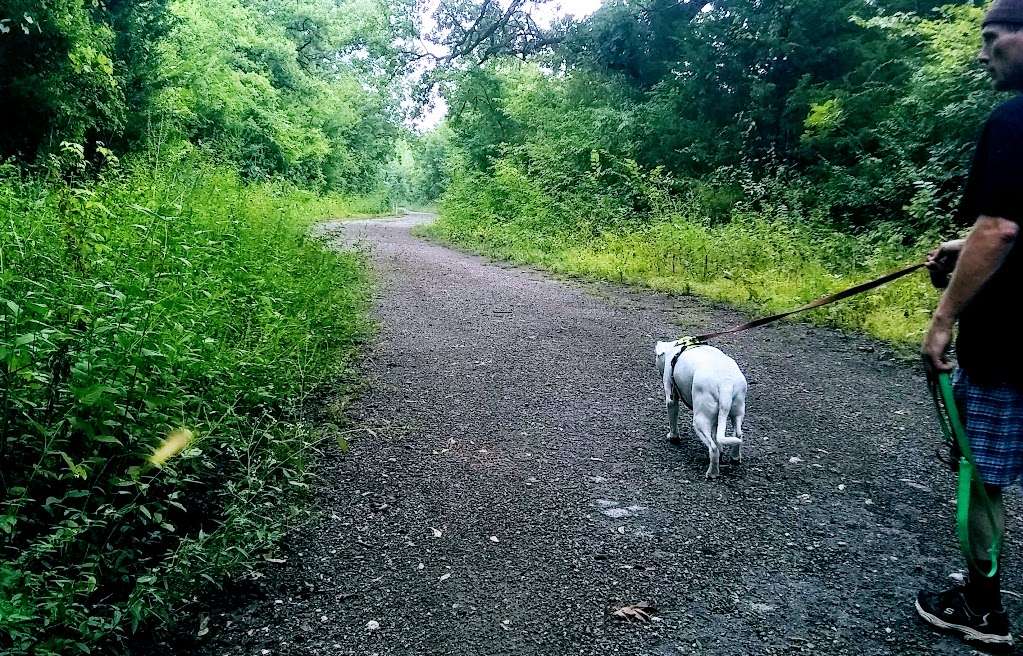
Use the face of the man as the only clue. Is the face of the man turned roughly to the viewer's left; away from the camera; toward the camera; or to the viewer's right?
to the viewer's left

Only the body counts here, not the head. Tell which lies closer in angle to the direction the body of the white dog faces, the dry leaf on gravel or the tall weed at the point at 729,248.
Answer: the tall weed

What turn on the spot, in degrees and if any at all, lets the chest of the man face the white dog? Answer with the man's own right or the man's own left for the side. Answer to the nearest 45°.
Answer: approximately 45° to the man's own right

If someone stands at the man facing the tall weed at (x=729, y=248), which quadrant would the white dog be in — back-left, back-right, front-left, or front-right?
front-left

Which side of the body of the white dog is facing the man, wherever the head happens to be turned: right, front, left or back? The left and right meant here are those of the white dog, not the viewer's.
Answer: back

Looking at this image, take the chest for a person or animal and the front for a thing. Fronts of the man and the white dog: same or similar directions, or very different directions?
same or similar directions

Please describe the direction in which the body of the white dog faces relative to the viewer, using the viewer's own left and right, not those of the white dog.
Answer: facing away from the viewer and to the left of the viewer

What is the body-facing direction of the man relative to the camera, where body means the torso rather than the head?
to the viewer's left

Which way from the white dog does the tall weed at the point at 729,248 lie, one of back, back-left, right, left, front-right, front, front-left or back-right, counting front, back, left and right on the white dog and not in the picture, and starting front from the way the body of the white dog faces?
front-right

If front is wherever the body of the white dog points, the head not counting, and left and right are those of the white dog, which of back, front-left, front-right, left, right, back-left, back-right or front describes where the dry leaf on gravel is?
back-left

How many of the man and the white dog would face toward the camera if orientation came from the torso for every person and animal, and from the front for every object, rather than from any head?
0
